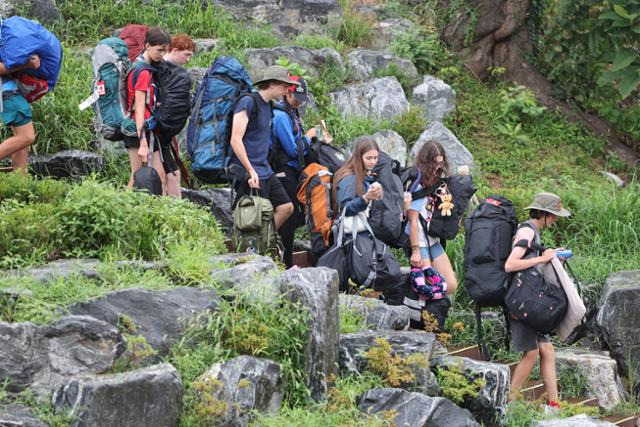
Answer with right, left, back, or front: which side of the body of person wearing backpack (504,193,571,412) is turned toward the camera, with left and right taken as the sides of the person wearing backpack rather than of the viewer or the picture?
right

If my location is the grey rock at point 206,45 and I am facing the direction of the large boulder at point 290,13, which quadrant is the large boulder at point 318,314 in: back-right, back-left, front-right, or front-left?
back-right

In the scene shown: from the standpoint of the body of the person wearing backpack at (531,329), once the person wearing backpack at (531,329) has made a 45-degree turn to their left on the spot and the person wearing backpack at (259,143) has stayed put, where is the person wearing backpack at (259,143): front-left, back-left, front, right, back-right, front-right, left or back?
back-left

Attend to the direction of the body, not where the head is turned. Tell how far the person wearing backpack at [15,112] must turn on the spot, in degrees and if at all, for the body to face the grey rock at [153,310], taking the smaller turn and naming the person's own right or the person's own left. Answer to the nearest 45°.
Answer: approximately 90° to the person's own right

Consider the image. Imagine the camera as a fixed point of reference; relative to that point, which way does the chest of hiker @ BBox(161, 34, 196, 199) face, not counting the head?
to the viewer's right

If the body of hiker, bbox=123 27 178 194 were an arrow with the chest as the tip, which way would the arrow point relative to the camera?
to the viewer's right

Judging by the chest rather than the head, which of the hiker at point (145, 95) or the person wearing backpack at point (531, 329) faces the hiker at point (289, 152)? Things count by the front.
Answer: the hiker at point (145, 95)

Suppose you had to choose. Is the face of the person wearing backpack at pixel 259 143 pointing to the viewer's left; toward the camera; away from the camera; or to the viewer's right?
to the viewer's right

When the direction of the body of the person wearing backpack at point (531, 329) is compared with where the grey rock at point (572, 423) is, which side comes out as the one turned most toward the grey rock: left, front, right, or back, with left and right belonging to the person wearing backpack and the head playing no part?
right

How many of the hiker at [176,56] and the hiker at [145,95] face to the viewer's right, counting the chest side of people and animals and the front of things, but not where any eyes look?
2

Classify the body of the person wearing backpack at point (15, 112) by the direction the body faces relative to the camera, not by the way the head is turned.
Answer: to the viewer's right

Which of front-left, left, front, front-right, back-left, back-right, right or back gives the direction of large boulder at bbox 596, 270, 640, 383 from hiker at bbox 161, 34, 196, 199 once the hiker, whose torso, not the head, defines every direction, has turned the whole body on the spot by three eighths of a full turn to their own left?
back-right

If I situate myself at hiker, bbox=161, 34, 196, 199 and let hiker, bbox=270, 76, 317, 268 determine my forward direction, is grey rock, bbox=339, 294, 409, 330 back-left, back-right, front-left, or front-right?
front-right

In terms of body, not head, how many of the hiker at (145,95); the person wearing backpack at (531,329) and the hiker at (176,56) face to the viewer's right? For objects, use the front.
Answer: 3
